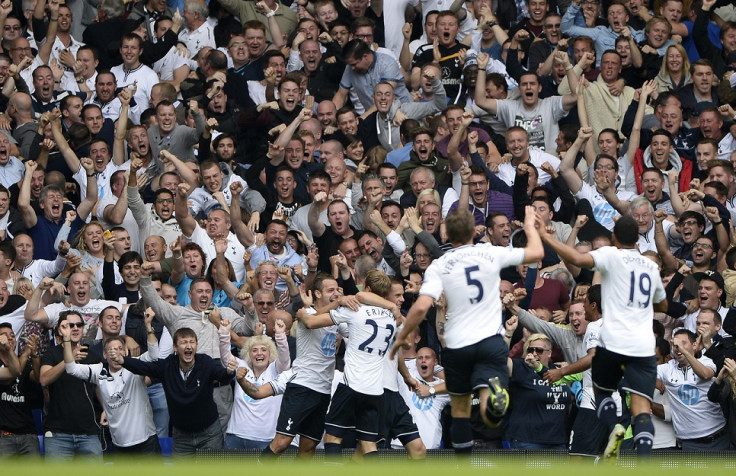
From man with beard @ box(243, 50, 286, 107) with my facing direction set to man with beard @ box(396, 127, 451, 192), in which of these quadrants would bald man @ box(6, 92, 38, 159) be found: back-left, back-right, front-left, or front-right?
back-right

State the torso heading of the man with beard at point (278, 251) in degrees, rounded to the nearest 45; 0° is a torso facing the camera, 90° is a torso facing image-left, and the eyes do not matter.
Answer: approximately 0°

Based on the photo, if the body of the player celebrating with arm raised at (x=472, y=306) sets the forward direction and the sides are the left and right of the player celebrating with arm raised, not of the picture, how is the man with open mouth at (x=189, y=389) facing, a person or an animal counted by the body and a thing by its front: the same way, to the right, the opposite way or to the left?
the opposite way

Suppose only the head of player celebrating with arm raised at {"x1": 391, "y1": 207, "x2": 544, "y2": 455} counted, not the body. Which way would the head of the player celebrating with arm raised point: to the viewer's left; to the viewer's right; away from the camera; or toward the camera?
away from the camera

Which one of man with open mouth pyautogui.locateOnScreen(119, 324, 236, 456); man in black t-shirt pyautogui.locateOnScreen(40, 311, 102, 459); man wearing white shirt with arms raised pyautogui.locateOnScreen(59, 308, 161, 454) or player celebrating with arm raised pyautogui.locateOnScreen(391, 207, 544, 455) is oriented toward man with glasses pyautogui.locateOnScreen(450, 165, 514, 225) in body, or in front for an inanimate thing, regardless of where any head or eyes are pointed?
the player celebrating with arm raised

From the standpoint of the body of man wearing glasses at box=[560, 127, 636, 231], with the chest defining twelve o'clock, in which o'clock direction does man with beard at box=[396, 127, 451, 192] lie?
The man with beard is roughly at 3 o'clock from the man wearing glasses.

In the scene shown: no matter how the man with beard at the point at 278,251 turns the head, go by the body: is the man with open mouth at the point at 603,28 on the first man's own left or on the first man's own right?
on the first man's own left
